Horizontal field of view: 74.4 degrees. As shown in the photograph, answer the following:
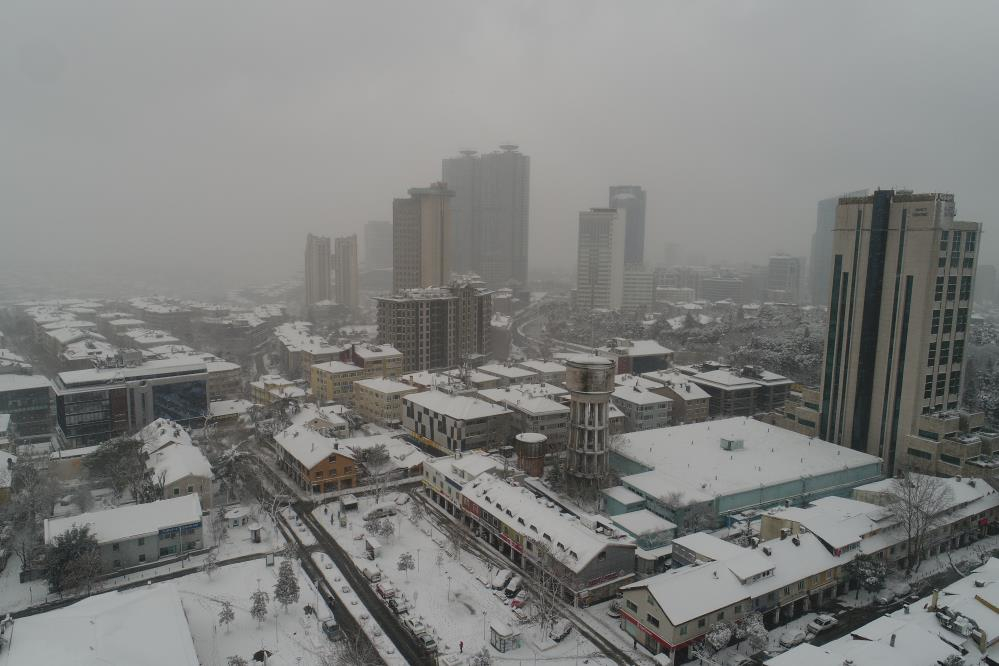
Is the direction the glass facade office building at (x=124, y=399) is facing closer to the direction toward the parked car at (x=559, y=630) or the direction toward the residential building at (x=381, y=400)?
the parked car

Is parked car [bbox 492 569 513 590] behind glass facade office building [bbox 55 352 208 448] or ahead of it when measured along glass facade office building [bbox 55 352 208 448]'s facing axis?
ahead

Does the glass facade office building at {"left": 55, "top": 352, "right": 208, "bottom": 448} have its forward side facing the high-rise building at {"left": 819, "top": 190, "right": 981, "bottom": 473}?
no

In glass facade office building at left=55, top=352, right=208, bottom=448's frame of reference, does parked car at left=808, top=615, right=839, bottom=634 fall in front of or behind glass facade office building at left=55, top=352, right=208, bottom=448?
in front

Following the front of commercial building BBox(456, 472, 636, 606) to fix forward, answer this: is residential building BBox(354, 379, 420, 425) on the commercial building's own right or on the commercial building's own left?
on the commercial building's own right

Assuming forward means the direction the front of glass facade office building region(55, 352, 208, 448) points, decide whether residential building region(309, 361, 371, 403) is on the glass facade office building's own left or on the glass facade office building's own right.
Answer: on the glass facade office building's own left

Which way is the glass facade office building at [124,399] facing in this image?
toward the camera

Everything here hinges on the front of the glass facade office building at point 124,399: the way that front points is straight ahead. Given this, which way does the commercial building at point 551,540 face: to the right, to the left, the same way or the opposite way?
to the right

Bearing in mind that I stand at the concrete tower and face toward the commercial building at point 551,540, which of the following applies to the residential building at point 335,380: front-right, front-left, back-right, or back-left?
back-right

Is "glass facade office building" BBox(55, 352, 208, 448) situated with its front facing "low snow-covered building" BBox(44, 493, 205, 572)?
yes

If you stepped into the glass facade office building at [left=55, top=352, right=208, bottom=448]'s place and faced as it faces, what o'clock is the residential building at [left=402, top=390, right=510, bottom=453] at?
the residential building at [left=402, top=390, right=510, bottom=453] is roughly at 10 o'clock from the glass facade office building at [left=55, top=352, right=208, bottom=448].

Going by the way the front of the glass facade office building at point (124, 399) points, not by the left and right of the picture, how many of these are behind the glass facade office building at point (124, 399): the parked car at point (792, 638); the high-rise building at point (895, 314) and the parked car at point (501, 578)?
0

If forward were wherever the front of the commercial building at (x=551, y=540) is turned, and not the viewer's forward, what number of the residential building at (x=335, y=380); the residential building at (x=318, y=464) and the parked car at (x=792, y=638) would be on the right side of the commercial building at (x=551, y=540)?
2

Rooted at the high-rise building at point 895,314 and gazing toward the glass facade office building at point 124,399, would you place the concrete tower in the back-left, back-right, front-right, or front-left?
front-left

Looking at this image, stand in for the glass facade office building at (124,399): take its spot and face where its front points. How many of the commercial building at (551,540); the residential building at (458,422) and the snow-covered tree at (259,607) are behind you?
0

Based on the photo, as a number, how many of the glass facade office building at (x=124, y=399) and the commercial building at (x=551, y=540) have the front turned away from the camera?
0

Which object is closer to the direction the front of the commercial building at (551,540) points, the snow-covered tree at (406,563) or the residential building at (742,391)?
the snow-covered tree

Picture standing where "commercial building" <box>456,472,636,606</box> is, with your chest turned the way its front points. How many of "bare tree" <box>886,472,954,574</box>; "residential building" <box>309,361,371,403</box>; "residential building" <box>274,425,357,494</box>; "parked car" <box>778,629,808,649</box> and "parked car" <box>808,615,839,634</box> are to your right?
2

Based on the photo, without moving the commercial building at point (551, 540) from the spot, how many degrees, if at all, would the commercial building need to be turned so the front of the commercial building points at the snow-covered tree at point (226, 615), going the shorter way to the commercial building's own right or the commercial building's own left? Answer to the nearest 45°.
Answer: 0° — it already faces it

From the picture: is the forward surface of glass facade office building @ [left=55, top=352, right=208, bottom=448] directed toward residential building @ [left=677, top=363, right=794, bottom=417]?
no

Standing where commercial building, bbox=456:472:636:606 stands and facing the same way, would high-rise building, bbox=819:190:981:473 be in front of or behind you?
behind
